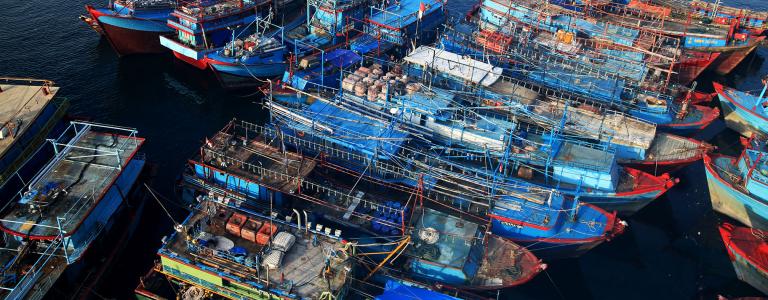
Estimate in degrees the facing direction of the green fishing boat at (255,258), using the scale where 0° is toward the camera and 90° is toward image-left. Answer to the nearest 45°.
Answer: approximately 315°

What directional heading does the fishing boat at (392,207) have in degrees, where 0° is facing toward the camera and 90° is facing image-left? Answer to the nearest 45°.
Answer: approximately 315°

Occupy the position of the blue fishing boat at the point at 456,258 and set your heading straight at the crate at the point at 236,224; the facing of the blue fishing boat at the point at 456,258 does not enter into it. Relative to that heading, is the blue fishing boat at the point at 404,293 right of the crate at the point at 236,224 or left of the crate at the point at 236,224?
left
